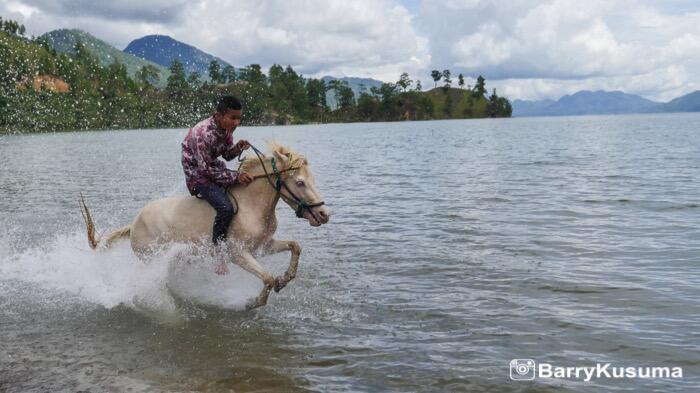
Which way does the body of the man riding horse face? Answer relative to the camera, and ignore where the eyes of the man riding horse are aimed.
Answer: to the viewer's right

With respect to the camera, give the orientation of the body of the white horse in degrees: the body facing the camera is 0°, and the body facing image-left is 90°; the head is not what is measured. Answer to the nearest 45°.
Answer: approximately 270°
